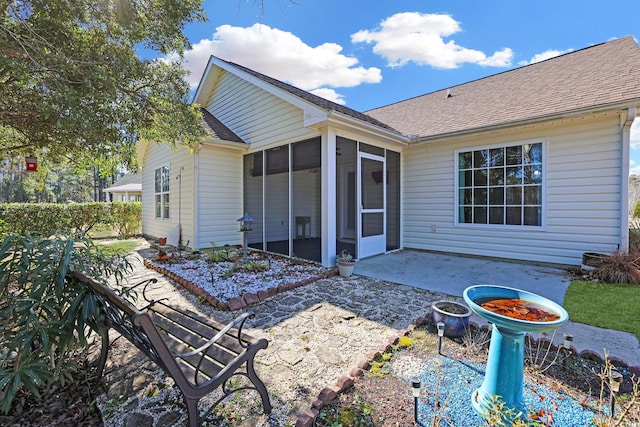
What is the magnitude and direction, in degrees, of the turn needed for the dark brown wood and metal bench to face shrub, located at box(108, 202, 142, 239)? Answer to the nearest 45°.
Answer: approximately 45° to its left

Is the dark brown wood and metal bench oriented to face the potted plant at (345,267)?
yes

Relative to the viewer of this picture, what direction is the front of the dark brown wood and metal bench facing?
facing away from the viewer and to the right of the viewer

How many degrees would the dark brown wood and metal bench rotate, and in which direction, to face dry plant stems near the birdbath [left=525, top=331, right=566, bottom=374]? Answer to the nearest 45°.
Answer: approximately 45° to its right

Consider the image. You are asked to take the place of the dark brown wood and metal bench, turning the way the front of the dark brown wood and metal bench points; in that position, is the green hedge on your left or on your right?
on your left
